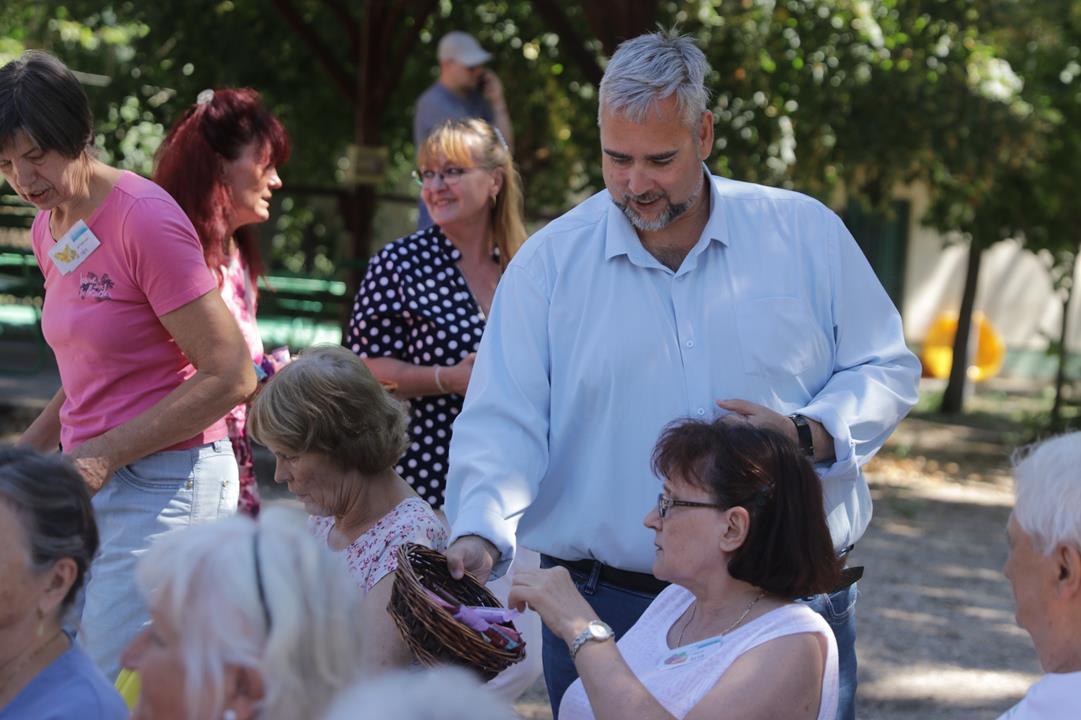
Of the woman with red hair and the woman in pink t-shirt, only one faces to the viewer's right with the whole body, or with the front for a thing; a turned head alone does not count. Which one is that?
the woman with red hair

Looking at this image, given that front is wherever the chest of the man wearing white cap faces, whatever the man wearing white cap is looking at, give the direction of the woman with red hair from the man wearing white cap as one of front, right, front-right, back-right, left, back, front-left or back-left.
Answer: front-right

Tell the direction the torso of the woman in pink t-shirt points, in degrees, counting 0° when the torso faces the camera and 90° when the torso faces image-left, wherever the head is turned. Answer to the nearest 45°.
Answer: approximately 45°

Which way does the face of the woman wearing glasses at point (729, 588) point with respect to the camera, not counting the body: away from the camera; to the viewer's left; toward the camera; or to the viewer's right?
to the viewer's left

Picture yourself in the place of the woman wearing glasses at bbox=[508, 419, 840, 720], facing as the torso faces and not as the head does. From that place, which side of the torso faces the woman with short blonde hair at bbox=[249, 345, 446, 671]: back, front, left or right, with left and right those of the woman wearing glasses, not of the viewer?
right

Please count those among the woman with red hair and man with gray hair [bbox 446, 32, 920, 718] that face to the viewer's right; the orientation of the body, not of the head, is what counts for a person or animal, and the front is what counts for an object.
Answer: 1

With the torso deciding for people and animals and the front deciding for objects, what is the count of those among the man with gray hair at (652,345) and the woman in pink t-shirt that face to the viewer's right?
0

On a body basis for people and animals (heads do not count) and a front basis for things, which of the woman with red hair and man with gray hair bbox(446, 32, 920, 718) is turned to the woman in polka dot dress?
the woman with red hair

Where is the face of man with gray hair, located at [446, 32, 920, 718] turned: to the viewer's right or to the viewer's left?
to the viewer's left

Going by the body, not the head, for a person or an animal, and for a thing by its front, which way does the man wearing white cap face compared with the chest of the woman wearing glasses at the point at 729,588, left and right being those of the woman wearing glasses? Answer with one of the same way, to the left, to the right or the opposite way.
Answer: to the left

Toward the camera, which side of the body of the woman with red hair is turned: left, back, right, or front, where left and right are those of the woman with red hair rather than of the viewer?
right

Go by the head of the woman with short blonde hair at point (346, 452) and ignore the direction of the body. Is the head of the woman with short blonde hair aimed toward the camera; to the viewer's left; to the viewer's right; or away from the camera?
to the viewer's left
